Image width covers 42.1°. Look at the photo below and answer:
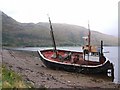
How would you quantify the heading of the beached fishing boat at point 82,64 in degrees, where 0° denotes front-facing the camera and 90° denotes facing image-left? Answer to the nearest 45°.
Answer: approximately 90°
